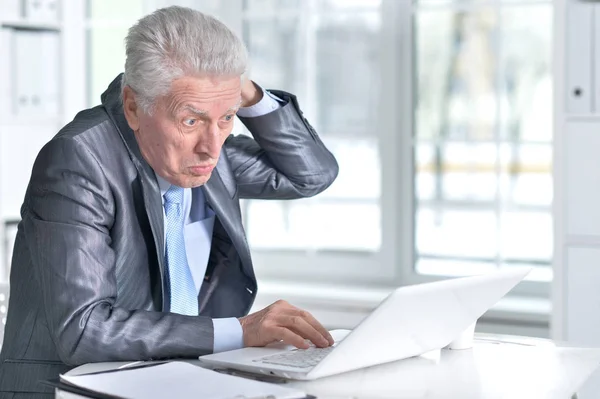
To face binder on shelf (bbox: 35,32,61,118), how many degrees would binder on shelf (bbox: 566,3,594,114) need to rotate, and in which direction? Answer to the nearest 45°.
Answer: approximately 90° to its right

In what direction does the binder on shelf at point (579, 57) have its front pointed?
toward the camera

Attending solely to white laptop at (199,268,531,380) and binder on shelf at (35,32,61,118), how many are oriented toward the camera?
1

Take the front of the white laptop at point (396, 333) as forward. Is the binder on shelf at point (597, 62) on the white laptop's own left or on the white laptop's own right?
on the white laptop's own right

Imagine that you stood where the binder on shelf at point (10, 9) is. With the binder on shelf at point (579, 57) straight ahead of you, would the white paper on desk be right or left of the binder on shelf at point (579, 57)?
right

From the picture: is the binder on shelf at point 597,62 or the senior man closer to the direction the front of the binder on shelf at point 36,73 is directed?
the senior man

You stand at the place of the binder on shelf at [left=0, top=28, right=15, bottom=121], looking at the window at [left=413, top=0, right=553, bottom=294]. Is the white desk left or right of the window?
right

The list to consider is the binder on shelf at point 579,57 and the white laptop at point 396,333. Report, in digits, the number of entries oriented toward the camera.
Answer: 1

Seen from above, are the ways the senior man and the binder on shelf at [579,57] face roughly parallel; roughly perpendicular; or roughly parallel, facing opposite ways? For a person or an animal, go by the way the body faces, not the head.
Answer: roughly perpendicular

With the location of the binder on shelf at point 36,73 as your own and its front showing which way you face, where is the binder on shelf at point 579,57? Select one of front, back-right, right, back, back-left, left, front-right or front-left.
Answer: front-left

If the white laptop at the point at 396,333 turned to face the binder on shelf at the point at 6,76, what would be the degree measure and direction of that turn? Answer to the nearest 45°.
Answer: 0° — it already faces it

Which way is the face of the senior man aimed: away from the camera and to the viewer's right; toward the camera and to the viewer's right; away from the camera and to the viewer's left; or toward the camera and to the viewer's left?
toward the camera and to the viewer's right

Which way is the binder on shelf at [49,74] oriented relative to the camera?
toward the camera
